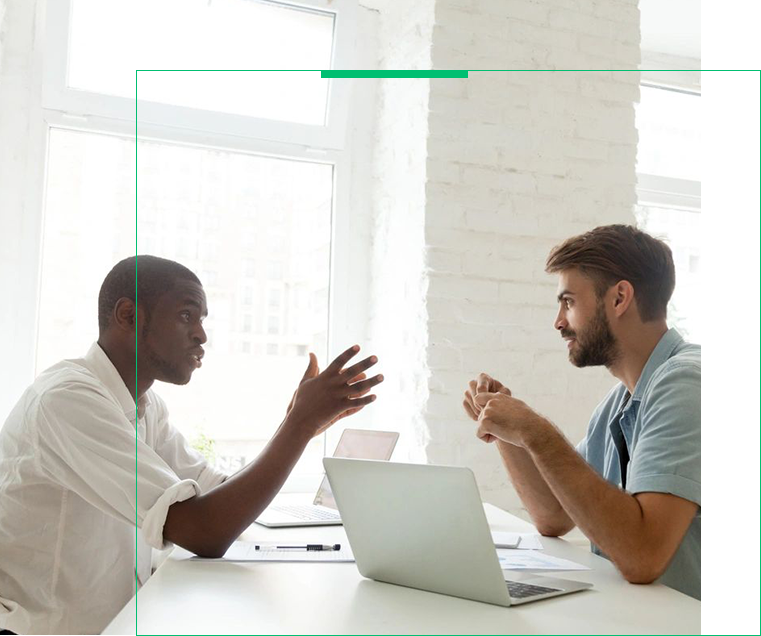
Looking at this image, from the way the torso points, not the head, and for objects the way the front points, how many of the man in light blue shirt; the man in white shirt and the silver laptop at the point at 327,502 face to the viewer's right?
1

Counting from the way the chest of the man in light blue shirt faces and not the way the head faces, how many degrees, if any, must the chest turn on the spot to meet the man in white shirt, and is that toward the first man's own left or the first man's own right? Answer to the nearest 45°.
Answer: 0° — they already face them

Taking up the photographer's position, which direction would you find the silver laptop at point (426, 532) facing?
facing away from the viewer and to the right of the viewer

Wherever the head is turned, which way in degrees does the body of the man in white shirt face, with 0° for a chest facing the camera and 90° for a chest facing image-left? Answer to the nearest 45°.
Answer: approximately 270°

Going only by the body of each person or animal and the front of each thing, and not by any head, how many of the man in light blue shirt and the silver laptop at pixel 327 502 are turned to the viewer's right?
0

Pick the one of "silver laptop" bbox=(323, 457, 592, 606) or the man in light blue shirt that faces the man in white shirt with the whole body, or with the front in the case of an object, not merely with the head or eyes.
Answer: the man in light blue shirt

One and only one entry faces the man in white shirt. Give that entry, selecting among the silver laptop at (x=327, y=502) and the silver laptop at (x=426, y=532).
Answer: the silver laptop at (x=327, y=502)

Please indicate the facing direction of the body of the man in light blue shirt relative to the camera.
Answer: to the viewer's left

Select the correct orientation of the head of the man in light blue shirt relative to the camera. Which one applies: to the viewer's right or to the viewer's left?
to the viewer's left

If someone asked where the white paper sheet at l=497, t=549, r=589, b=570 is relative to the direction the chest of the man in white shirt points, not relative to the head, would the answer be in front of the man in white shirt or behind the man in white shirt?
in front

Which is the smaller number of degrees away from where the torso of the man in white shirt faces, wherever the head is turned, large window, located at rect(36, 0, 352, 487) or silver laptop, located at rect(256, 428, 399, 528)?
the silver laptop

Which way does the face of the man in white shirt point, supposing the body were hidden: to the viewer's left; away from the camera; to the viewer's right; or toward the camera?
to the viewer's right

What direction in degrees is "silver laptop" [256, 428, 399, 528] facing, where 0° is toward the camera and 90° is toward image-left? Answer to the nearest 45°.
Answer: approximately 45°
